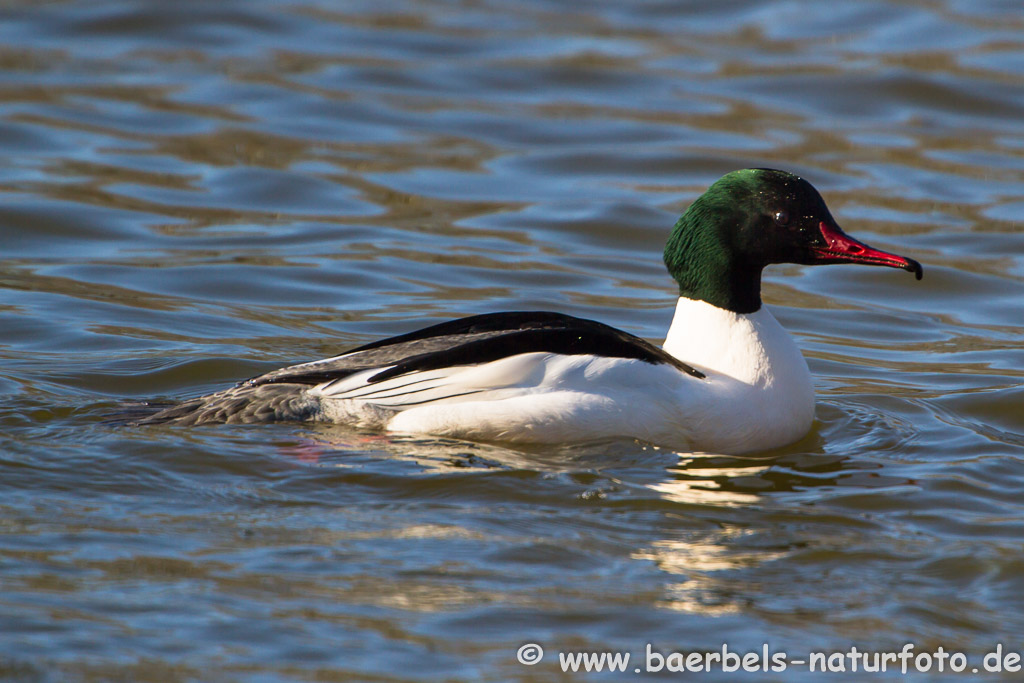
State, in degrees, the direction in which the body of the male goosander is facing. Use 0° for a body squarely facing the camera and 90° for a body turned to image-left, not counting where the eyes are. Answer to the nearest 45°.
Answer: approximately 270°
